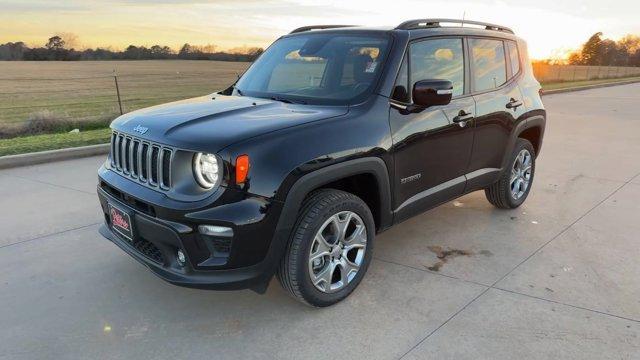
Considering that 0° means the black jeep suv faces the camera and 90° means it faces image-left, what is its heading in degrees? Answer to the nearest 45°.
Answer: approximately 45°

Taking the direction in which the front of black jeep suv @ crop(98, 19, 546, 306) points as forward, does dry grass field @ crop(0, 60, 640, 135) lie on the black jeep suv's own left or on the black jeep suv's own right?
on the black jeep suv's own right
